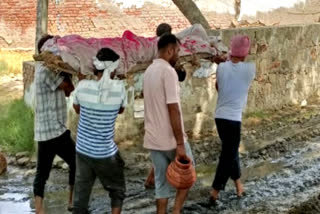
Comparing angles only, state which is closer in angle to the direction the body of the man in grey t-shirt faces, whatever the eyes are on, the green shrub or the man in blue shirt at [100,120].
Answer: the green shrub

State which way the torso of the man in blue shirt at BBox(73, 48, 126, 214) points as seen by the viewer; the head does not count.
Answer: away from the camera

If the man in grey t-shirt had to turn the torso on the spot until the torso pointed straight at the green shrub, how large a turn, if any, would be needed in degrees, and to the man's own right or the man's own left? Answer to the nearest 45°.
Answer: approximately 45° to the man's own left

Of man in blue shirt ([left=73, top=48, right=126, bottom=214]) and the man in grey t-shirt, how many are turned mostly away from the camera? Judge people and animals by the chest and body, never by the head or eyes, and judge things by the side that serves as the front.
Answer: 2

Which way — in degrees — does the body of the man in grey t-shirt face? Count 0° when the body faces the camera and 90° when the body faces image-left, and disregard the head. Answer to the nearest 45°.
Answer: approximately 180°

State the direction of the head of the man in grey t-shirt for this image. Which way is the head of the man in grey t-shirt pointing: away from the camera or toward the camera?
away from the camera
